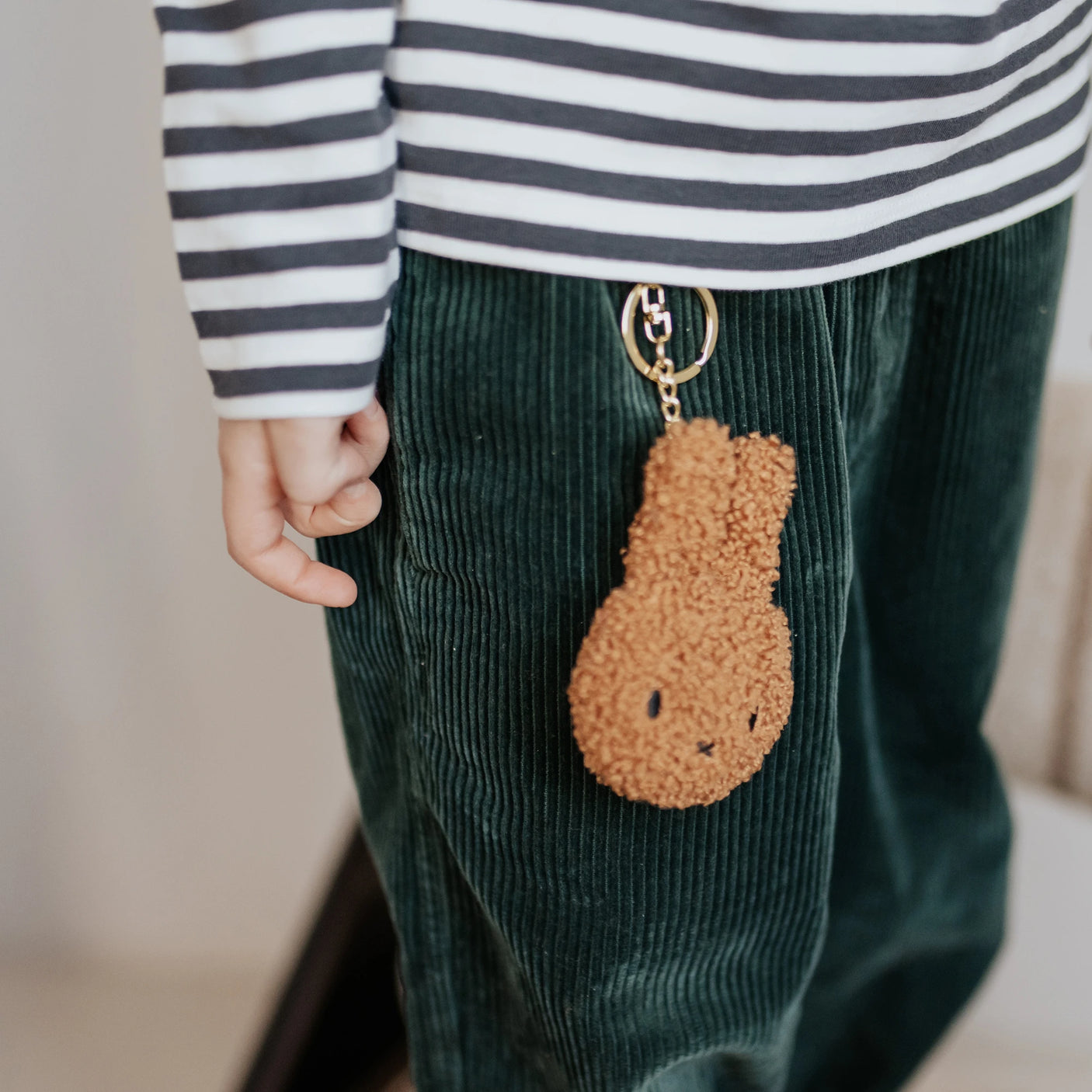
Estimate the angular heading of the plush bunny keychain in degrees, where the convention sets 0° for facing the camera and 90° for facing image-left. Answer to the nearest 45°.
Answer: approximately 315°

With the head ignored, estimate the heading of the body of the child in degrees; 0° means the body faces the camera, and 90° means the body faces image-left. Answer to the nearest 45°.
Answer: approximately 315°
